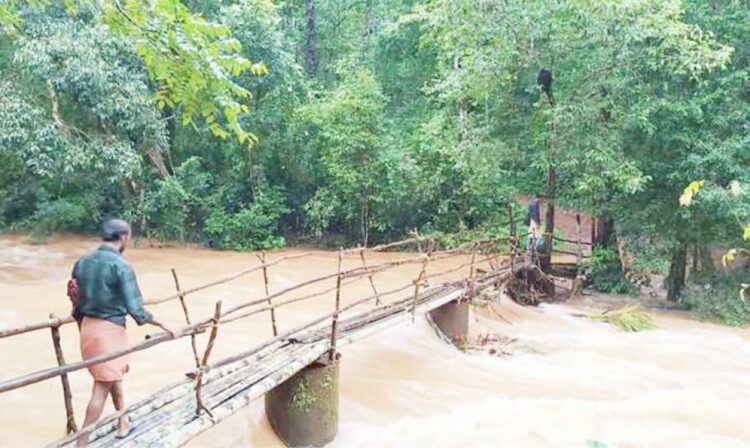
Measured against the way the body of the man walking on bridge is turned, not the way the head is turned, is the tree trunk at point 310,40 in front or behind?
in front

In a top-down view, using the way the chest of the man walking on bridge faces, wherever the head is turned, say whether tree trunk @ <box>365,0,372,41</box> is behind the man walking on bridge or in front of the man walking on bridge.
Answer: in front

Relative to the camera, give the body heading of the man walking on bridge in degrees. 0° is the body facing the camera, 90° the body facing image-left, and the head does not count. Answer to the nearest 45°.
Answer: approximately 225°

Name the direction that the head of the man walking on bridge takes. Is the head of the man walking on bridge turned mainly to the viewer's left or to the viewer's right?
to the viewer's right

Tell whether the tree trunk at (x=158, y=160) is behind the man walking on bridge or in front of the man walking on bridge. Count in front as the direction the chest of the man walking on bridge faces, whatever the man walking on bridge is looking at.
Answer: in front
